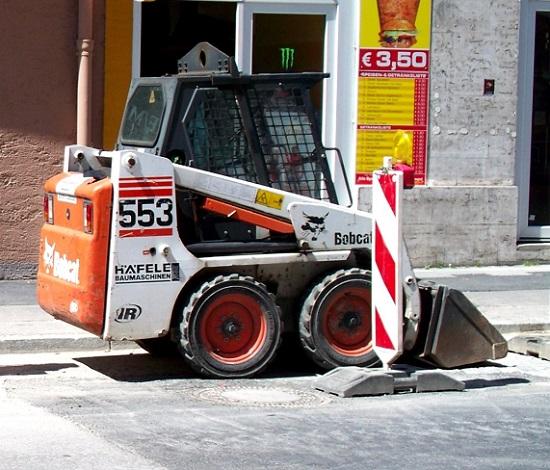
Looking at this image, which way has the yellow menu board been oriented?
toward the camera

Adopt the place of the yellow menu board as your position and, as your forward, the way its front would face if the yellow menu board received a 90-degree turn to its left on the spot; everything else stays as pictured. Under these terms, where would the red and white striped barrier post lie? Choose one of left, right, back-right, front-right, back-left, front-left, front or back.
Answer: right
